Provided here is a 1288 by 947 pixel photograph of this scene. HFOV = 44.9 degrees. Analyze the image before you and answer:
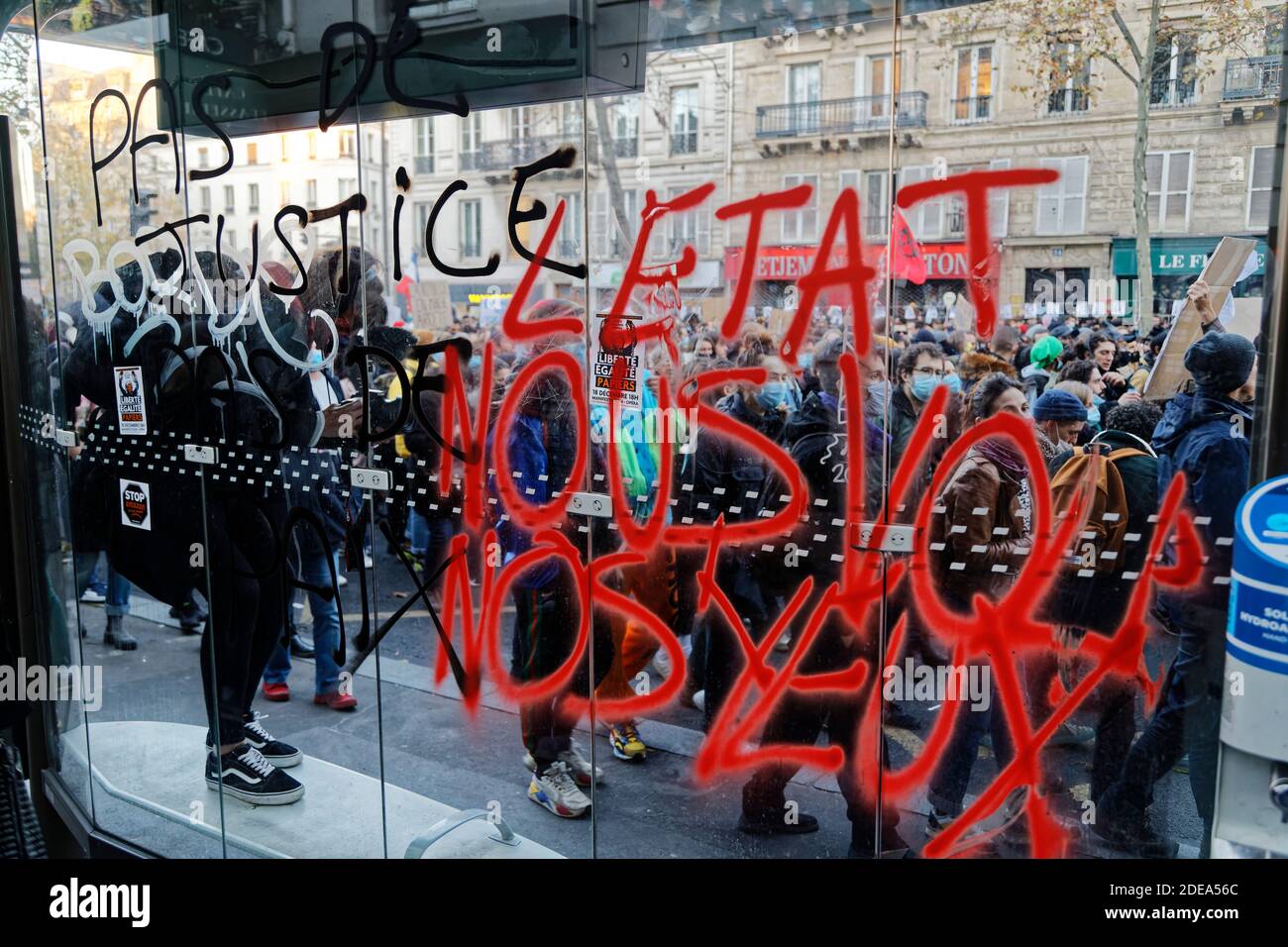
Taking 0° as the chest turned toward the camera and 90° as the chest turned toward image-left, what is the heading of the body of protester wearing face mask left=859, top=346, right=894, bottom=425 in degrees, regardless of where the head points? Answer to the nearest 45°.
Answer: approximately 315°

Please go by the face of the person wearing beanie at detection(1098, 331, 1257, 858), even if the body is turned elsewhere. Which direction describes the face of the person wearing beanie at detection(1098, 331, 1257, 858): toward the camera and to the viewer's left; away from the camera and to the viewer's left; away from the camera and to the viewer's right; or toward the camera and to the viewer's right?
away from the camera and to the viewer's right

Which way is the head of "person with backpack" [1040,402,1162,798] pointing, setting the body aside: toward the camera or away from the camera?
away from the camera

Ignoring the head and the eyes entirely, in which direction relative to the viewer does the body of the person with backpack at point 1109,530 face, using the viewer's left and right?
facing away from the viewer and to the right of the viewer

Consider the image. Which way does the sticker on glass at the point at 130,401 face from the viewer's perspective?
toward the camera

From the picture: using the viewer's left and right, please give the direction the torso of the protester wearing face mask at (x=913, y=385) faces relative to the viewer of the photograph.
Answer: facing the viewer and to the right of the viewer
